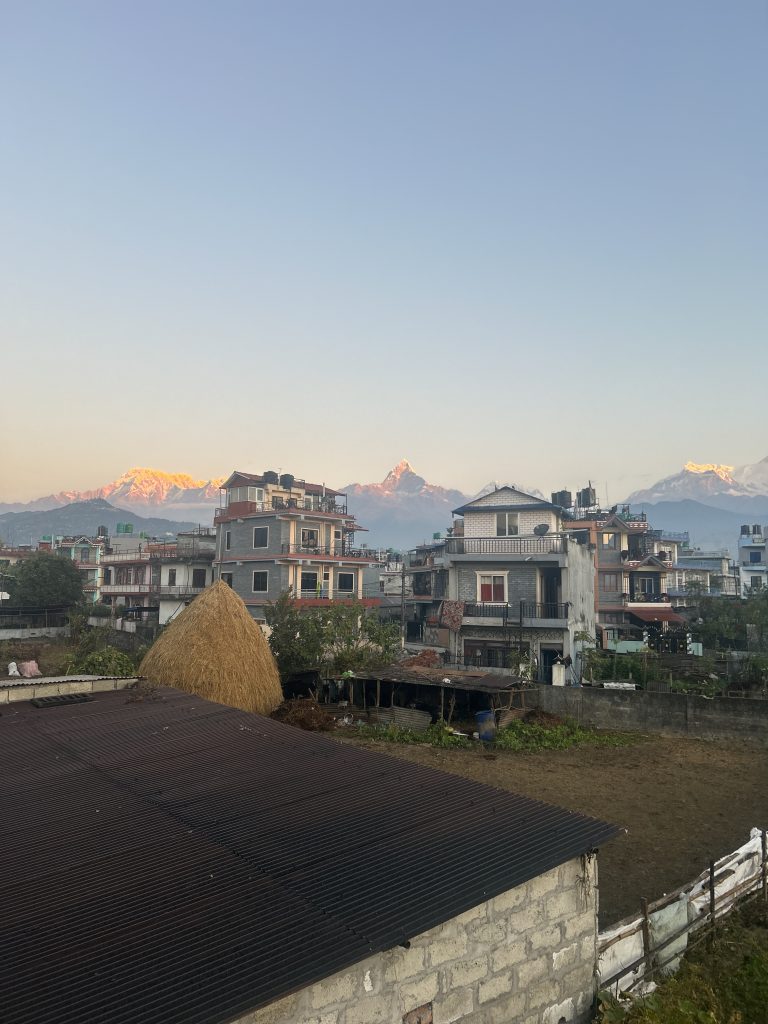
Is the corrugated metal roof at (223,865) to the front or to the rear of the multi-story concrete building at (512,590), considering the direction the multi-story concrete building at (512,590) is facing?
to the front

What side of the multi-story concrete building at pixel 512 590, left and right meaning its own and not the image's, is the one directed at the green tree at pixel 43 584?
right

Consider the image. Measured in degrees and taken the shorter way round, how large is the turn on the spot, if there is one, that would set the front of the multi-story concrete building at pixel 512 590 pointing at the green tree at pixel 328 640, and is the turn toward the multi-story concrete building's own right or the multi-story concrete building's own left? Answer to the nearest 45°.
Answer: approximately 45° to the multi-story concrete building's own right

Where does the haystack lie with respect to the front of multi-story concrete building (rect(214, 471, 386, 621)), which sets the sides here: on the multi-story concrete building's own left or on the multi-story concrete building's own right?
on the multi-story concrete building's own right

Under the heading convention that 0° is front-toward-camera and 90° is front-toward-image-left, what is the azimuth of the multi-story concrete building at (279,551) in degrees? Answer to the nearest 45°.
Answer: approximately 315°

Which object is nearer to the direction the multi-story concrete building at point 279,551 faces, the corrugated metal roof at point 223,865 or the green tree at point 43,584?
the corrugated metal roof

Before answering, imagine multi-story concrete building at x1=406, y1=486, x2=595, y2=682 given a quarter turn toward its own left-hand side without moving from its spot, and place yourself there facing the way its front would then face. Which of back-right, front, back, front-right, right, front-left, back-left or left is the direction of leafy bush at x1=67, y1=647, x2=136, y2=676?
back-right

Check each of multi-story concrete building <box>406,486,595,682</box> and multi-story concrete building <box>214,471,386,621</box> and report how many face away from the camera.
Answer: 0

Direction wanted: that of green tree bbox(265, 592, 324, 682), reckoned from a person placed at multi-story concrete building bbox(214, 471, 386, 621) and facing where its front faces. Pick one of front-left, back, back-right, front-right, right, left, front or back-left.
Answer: front-right
